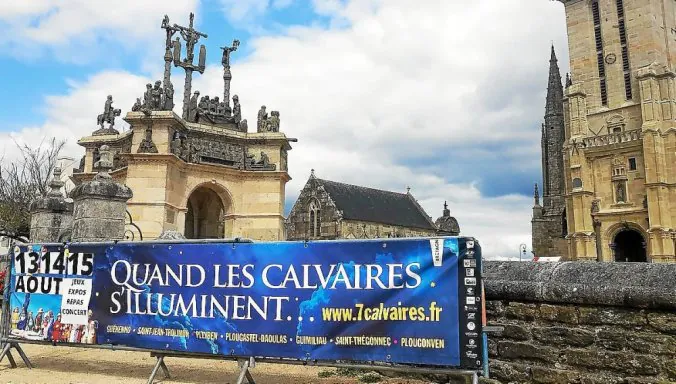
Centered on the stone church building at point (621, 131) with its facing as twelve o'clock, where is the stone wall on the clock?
The stone wall is roughly at 12 o'clock from the stone church building.

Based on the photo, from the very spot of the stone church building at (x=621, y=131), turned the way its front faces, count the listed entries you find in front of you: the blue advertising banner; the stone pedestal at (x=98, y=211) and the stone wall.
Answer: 3

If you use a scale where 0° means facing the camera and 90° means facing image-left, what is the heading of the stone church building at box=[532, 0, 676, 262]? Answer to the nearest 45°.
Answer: approximately 0°

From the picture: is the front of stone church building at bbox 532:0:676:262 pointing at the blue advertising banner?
yes

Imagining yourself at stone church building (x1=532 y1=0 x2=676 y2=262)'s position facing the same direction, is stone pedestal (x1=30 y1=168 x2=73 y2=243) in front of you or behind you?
in front

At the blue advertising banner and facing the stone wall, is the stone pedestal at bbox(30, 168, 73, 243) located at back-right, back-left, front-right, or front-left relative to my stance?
back-left

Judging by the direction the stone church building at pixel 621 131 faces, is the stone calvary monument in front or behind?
in front
